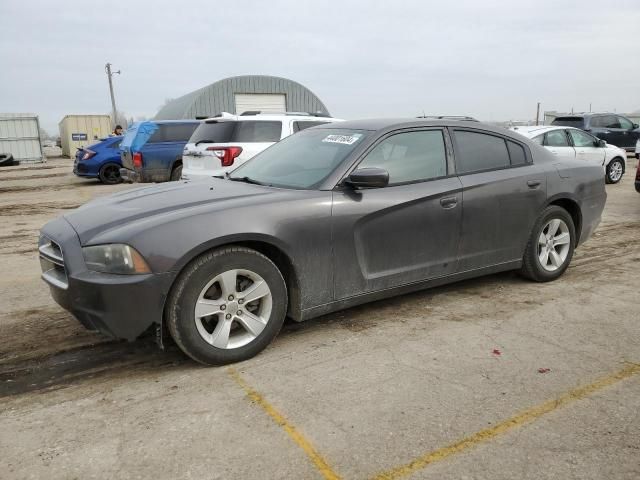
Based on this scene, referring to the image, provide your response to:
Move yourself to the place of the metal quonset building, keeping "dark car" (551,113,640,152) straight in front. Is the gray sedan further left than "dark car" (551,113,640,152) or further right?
right

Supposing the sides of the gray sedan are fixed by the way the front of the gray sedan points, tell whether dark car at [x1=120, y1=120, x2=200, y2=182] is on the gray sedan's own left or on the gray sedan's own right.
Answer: on the gray sedan's own right

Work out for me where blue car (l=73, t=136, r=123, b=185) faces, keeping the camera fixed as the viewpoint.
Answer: facing away from the viewer and to the right of the viewer

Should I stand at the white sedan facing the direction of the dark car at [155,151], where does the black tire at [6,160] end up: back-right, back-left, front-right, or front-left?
front-right

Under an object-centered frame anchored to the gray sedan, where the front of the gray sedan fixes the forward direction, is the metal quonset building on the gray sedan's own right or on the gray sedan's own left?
on the gray sedan's own right

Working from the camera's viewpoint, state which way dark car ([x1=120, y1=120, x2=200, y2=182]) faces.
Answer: facing away from the viewer and to the right of the viewer

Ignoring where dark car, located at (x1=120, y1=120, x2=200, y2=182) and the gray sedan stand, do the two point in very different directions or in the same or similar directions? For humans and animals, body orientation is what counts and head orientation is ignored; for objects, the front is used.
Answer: very different directions

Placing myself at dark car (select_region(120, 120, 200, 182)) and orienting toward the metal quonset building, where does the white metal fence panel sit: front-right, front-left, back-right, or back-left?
front-left

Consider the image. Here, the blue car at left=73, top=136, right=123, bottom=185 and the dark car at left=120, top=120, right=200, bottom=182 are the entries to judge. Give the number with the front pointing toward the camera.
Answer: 0

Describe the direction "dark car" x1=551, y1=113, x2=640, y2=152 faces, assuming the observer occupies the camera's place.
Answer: facing away from the viewer and to the right of the viewer

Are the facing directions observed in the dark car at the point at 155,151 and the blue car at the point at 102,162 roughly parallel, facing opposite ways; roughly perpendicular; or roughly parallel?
roughly parallel

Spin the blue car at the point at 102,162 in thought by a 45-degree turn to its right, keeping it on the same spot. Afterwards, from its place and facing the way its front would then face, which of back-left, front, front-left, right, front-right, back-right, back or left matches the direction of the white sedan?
front-right

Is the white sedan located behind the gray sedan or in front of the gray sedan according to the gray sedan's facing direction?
behind
